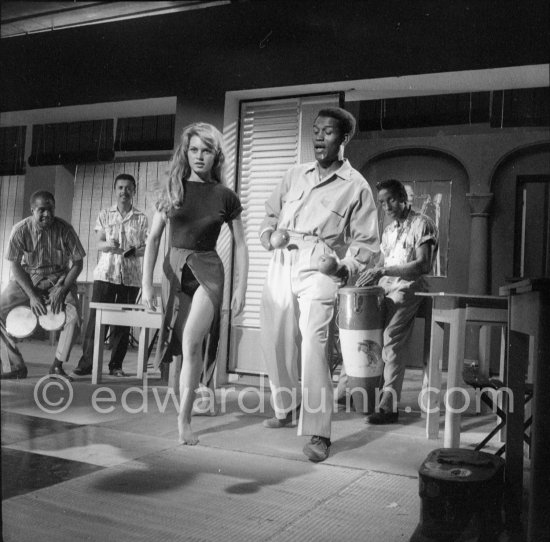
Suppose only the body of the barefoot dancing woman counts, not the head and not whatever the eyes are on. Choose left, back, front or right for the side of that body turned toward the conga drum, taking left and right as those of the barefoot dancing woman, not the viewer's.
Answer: left

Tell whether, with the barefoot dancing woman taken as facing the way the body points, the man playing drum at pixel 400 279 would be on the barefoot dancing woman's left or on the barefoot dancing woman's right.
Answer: on the barefoot dancing woman's left

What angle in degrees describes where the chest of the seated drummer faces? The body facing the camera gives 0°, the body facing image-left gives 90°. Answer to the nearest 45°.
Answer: approximately 0°

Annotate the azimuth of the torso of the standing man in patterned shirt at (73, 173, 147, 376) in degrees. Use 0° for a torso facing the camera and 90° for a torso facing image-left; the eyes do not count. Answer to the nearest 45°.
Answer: approximately 0°

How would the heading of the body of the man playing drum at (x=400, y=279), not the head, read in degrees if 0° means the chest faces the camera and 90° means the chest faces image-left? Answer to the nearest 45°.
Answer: approximately 45°

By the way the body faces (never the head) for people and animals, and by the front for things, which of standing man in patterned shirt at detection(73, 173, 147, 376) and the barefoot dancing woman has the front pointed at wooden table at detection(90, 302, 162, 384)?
the standing man in patterned shirt

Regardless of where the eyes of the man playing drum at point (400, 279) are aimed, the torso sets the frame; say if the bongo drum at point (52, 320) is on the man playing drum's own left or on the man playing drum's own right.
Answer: on the man playing drum's own right

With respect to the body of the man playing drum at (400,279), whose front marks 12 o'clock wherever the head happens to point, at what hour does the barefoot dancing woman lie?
The barefoot dancing woman is roughly at 12 o'clock from the man playing drum.

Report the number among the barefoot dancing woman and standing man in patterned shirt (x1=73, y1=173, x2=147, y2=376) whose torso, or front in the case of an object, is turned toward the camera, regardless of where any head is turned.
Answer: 2

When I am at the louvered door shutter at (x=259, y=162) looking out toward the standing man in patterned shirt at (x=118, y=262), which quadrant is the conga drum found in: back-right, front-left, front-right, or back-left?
back-left
